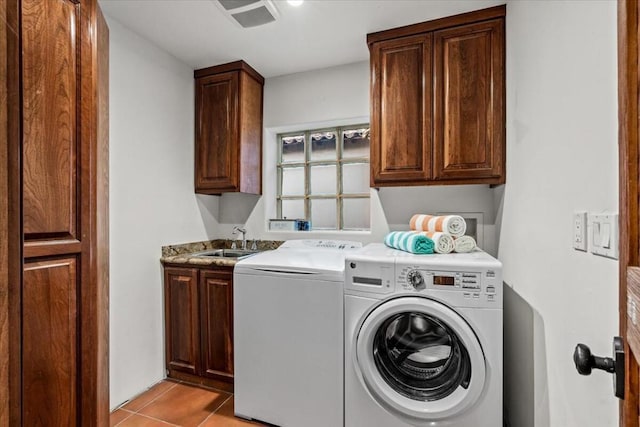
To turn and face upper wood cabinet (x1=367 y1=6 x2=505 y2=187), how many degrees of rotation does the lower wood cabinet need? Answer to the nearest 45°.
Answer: approximately 90° to its left

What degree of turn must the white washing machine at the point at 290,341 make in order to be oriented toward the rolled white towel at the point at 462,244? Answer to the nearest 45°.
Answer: approximately 135° to its left

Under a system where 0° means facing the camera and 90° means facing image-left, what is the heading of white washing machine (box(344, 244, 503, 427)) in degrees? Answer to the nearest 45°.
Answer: approximately 0°

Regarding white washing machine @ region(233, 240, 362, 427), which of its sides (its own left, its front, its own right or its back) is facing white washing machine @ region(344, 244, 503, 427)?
left

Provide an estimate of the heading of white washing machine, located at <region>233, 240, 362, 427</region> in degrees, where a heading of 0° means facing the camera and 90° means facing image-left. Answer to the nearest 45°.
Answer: approximately 45°

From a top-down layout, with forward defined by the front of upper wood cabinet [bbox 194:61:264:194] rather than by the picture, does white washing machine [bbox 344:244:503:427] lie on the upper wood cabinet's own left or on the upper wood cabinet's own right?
on the upper wood cabinet's own left
